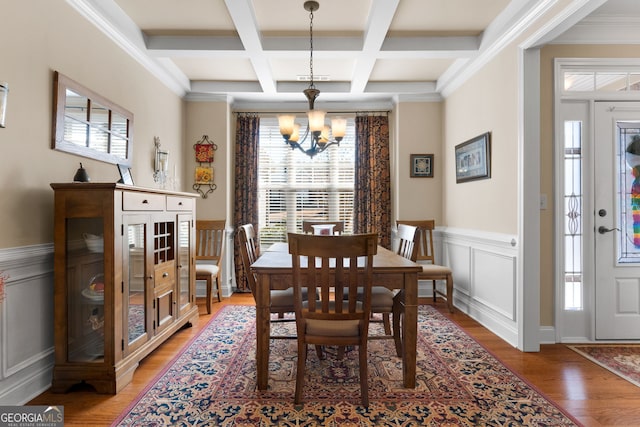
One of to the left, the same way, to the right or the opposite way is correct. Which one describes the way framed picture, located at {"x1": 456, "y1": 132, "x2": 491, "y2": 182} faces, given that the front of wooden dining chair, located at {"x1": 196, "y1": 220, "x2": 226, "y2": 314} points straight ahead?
to the right

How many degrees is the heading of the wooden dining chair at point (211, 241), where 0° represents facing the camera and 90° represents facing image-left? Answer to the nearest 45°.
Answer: approximately 0°

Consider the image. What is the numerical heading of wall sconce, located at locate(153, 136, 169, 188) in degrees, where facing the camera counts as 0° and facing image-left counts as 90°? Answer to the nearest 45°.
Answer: approximately 315°

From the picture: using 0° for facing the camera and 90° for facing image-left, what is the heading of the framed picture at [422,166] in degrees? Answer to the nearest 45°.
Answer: approximately 0°

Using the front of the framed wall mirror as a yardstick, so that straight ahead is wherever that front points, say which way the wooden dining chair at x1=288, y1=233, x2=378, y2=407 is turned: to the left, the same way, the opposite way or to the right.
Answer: to the left

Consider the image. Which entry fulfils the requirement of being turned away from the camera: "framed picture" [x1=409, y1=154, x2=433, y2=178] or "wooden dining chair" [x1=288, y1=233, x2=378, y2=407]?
the wooden dining chair

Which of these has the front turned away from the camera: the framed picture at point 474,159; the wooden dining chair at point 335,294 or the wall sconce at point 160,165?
the wooden dining chair

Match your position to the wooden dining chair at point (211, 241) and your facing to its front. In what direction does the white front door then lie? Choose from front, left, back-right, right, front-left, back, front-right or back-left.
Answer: front-left

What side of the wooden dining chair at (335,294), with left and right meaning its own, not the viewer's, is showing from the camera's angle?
back

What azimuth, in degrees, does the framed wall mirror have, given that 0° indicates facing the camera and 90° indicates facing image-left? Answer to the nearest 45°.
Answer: approximately 315°

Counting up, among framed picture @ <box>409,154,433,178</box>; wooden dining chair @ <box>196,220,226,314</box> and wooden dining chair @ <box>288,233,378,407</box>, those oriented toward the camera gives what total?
2

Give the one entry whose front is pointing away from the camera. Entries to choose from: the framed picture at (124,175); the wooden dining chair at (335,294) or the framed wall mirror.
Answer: the wooden dining chair
